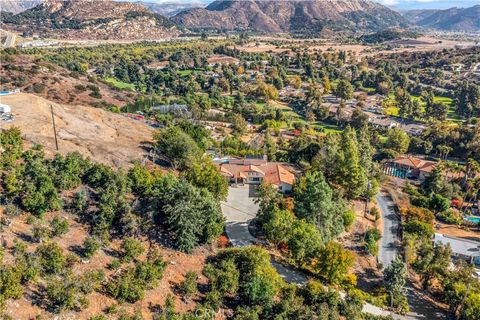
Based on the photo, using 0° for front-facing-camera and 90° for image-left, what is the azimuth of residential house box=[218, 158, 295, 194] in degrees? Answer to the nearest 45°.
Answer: approximately 0°

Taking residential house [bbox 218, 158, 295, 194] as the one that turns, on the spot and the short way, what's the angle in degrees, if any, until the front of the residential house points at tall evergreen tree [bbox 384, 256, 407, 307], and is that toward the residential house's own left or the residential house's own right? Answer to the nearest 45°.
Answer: approximately 45° to the residential house's own left

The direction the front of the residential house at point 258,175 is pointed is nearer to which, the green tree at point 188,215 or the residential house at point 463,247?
the green tree

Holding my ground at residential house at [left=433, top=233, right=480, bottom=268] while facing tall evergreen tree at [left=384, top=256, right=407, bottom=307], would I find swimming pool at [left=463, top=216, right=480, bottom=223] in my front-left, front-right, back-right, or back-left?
back-right

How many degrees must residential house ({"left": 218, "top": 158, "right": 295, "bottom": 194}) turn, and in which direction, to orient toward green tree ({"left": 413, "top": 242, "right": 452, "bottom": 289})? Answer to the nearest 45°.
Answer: approximately 45° to its left

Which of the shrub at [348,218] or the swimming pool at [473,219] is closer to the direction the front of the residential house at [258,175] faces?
the shrub

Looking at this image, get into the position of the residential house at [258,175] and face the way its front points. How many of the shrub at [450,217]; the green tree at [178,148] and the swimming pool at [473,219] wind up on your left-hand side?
2

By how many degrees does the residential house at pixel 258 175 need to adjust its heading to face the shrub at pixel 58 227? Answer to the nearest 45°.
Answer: approximately 45° to its right

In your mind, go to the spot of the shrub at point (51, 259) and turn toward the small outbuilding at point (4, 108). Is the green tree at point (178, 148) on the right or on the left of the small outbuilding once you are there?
right
